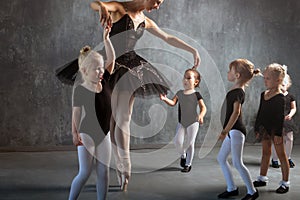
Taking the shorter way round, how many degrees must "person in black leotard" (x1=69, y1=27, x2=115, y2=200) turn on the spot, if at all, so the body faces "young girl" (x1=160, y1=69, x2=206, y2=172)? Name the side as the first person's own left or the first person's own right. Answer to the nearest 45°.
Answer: approximately 90° to the first person's own left

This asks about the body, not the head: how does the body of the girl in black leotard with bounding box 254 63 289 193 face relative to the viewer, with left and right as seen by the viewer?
facing the viewer and to the left of the viewer

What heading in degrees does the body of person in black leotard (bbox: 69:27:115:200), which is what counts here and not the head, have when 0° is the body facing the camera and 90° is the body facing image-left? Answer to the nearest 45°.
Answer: approximately 315°

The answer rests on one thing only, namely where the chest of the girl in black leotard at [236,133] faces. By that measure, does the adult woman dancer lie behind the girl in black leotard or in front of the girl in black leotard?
in front

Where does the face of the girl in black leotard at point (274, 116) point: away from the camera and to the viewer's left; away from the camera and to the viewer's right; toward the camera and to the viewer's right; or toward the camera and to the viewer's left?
toward the camera and to the viewer's left

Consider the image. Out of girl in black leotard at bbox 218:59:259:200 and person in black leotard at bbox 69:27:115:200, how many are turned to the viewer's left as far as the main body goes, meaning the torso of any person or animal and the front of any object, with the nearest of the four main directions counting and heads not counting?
1

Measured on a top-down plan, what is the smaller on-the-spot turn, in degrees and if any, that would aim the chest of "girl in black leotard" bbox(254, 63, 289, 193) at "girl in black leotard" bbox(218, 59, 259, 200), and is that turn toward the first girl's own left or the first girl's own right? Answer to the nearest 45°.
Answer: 0° — they already face them

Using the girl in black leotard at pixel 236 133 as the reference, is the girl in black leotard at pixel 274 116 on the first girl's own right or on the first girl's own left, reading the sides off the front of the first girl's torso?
on the first girl's own right

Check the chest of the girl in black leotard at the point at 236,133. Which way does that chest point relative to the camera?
to the viewer's left

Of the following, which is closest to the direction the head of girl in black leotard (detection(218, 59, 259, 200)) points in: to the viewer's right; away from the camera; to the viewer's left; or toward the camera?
to the viewer's left

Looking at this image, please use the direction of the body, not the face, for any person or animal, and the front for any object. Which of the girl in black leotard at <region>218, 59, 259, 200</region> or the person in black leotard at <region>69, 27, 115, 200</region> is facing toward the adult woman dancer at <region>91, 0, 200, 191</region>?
the girl in black leotard

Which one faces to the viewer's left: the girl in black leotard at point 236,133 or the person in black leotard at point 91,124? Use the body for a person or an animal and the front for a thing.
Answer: the girl in black leotard

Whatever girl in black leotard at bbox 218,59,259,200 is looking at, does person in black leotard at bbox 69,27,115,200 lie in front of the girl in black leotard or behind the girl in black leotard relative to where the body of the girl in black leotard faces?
in front

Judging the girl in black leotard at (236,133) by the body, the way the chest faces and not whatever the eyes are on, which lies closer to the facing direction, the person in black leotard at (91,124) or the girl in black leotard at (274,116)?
the person in black leotard
